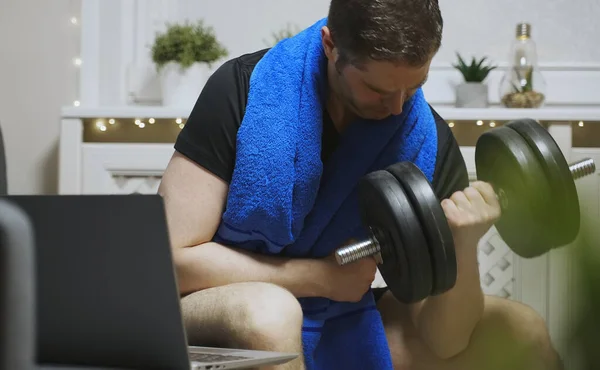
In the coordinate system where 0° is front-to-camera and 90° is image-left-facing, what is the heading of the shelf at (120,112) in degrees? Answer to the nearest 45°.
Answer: approximately 0°

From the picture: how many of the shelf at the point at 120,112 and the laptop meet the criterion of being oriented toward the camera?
1

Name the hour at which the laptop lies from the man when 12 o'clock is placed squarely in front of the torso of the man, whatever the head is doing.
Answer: The laptop is roughly at 2 o'clock from the man.

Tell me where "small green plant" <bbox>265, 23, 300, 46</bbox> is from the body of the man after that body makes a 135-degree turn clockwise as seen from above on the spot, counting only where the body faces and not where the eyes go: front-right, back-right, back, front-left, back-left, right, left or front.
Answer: right

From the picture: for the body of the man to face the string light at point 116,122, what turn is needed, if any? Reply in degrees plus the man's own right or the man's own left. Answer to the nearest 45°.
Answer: approximately 180°

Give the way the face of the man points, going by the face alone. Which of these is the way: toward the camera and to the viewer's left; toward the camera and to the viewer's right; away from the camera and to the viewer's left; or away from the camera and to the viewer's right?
toward the camera and to the viewer's right

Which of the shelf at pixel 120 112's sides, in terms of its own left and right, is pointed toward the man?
front

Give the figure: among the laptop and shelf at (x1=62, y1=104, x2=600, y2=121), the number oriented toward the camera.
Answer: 1

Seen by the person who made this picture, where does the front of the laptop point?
facing away from the viewer and to the right of the viewer

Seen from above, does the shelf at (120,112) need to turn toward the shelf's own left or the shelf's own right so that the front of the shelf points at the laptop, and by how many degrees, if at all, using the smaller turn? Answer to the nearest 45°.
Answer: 0° — it already faces it

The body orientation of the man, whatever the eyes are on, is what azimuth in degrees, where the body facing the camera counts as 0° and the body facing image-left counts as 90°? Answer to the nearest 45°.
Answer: approximately 315°
